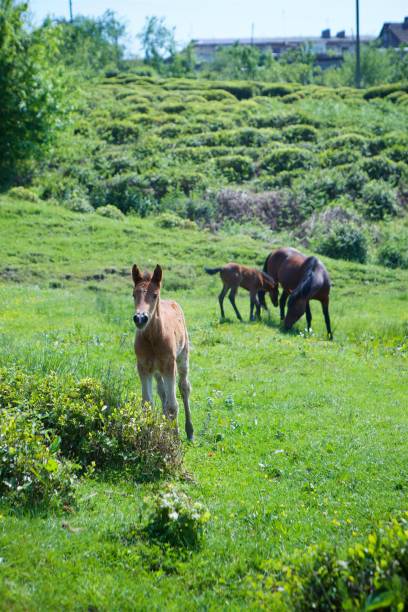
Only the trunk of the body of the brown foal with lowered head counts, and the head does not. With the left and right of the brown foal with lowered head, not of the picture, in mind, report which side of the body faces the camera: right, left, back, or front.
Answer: right

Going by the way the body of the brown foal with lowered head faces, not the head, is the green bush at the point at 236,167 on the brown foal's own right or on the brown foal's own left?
on the brown foal's own left

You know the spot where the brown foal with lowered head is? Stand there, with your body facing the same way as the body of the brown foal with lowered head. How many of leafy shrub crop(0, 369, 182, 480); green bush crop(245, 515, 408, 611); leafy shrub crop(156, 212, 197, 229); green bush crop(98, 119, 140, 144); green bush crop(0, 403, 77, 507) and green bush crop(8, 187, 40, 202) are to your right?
3

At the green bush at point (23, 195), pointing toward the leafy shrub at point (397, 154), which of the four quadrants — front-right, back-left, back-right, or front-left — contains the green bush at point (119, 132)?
front-left

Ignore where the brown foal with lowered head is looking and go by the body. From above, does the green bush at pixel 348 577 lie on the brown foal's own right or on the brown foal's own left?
on the brown foal's own right

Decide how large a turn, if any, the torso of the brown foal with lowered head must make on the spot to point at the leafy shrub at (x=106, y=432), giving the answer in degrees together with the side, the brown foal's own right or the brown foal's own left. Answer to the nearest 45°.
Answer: approximately 90° to the brown foal's own right

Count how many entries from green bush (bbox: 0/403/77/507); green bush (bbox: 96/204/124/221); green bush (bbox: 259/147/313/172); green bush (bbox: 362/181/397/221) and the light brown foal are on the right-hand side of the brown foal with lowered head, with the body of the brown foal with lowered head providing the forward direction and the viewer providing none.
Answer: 2

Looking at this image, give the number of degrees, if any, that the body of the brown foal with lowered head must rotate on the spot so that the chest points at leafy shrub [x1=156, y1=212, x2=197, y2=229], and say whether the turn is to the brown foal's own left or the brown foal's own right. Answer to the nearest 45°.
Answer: approximately 90° to the brown foal's own left

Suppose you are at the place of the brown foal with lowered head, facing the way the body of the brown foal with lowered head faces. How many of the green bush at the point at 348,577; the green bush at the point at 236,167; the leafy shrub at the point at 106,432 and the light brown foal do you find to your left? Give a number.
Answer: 1

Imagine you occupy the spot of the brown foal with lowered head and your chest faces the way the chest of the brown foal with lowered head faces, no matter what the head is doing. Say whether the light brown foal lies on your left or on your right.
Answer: on your right

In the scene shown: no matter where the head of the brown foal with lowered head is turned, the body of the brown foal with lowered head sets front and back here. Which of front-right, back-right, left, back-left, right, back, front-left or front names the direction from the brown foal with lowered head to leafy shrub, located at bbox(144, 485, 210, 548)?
right

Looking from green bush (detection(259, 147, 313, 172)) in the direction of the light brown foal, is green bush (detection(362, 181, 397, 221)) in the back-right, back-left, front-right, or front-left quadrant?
front-left

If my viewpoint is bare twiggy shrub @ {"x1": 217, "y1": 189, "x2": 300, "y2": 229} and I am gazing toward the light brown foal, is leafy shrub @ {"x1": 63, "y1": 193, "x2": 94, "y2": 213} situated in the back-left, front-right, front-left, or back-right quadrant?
front-right

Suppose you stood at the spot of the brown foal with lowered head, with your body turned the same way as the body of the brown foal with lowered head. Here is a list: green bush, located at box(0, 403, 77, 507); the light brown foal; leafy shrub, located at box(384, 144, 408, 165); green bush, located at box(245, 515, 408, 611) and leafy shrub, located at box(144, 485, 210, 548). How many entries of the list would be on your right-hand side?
4

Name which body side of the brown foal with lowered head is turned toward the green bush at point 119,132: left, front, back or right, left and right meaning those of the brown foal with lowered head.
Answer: left

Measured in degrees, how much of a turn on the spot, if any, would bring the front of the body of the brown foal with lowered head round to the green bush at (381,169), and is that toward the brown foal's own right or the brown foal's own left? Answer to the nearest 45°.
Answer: approximately 90° to the brown foal's own left

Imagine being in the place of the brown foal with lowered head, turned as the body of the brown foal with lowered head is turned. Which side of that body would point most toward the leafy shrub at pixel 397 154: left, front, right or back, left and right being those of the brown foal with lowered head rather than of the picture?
left
